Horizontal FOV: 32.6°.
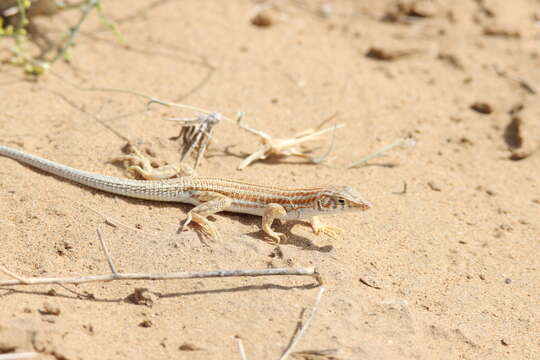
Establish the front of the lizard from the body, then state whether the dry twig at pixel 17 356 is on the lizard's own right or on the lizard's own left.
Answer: on the lizard's own right

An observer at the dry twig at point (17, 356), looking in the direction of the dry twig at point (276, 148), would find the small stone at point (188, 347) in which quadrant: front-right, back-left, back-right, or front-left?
front-right

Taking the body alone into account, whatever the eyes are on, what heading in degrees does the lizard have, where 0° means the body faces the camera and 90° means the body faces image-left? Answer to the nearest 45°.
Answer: approximately 270°

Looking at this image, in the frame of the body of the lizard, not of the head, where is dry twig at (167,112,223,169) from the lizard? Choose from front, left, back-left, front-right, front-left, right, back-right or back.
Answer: left

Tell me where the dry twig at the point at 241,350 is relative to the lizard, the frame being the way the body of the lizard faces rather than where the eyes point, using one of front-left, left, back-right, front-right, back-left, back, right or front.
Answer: right

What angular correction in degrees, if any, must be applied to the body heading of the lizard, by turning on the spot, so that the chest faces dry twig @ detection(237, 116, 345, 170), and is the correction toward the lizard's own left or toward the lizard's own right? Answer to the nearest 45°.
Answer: approximately 45° to the lizard's own left

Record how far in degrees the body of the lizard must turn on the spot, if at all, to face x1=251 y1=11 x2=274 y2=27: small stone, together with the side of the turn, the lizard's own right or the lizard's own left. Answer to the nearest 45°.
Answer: approximately 90° to the lizard's own left
